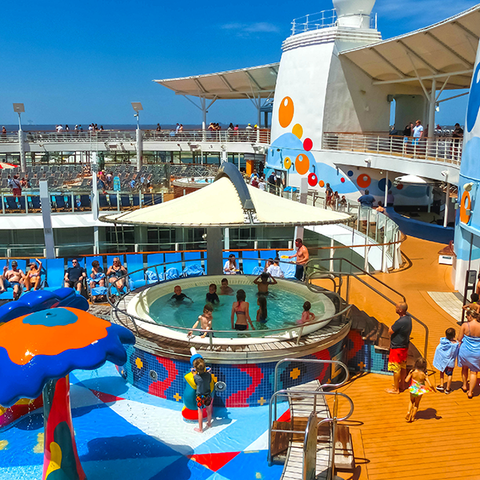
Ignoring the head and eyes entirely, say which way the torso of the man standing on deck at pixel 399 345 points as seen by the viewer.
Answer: to the viewer's left

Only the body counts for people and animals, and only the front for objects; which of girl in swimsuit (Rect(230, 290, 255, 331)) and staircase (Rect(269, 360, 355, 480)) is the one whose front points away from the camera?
the girl in swimsuit

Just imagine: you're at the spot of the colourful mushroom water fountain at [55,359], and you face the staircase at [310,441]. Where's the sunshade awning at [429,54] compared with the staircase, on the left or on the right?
left

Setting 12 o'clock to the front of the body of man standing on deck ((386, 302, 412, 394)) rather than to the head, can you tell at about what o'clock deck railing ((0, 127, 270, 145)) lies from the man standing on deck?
The deck railing is roughly at 2 o'clock from the man standing on deck.

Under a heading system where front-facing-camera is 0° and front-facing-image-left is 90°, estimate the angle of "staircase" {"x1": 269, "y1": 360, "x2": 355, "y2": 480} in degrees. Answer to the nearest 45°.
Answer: approximately 0°
